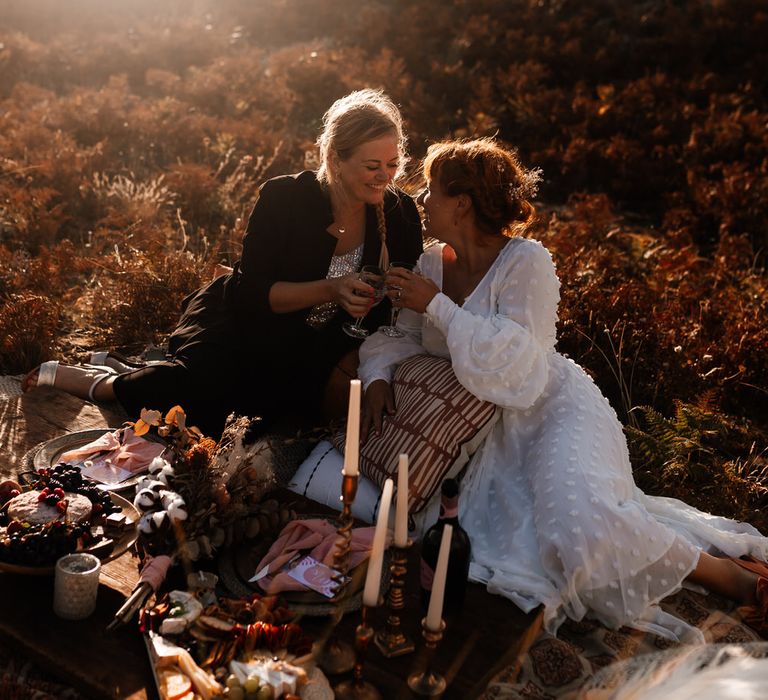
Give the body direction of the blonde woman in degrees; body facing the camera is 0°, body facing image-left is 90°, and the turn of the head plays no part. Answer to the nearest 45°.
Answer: approximately 315°

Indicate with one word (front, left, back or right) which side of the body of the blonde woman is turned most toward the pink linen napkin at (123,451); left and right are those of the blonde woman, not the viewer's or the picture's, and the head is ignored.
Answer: right

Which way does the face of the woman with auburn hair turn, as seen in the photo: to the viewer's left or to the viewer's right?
to the viewer's left

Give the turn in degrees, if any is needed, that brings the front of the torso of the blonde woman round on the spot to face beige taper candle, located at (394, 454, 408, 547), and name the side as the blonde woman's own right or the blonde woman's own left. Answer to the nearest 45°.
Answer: approximately 45° to the blonde woman's own right

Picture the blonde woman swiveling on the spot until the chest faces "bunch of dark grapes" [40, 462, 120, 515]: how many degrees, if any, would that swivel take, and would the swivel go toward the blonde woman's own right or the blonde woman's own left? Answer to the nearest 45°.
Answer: approximately 90° to the blonde woman's own right

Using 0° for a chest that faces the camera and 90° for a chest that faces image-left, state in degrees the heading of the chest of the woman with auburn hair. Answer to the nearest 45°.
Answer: approximately 45°

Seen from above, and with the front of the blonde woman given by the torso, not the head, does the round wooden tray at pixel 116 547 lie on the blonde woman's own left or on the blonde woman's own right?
on the blonde woman's own right

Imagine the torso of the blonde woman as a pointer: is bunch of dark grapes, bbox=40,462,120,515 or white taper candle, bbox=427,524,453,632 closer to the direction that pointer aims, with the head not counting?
the white taper candle
